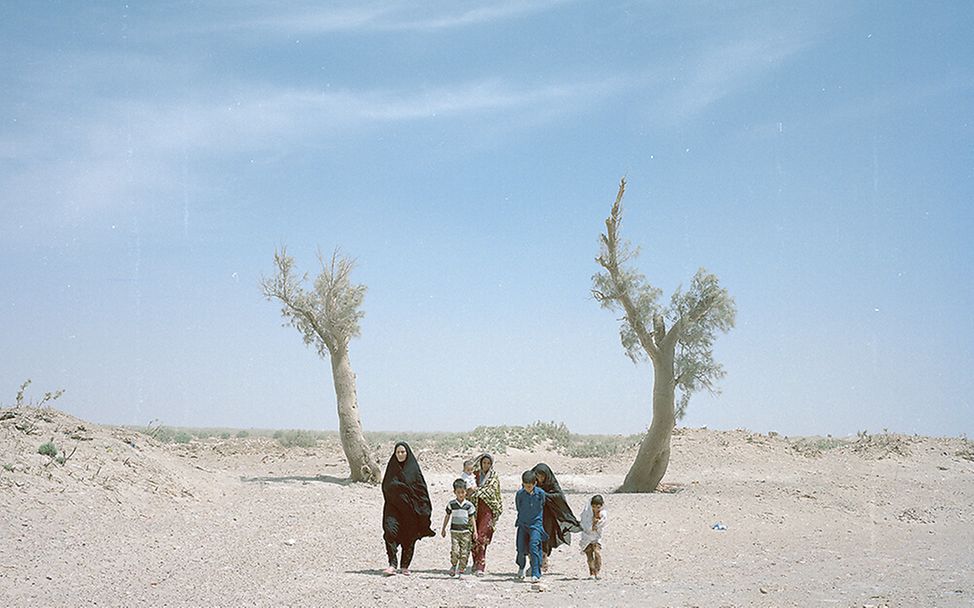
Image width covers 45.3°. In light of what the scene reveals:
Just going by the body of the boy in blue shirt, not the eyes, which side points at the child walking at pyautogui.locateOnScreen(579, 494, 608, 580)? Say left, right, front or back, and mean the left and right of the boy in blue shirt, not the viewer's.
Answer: left

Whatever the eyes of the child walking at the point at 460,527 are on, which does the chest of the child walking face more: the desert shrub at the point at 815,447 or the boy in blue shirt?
the boy in blue shirt

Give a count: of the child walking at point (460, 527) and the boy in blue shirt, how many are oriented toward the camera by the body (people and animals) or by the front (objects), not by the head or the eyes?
2

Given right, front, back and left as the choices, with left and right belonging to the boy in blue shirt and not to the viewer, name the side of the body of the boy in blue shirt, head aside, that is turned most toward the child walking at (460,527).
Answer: right

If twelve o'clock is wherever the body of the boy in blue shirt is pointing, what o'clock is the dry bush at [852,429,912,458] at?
The dry bush is roughly at 7 o'clock from the boy in blue shirt.

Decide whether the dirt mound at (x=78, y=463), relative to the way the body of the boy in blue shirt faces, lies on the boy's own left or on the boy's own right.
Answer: on the boy's own right

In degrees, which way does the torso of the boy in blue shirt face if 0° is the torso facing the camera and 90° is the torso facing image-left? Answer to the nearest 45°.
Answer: approximately 0°
